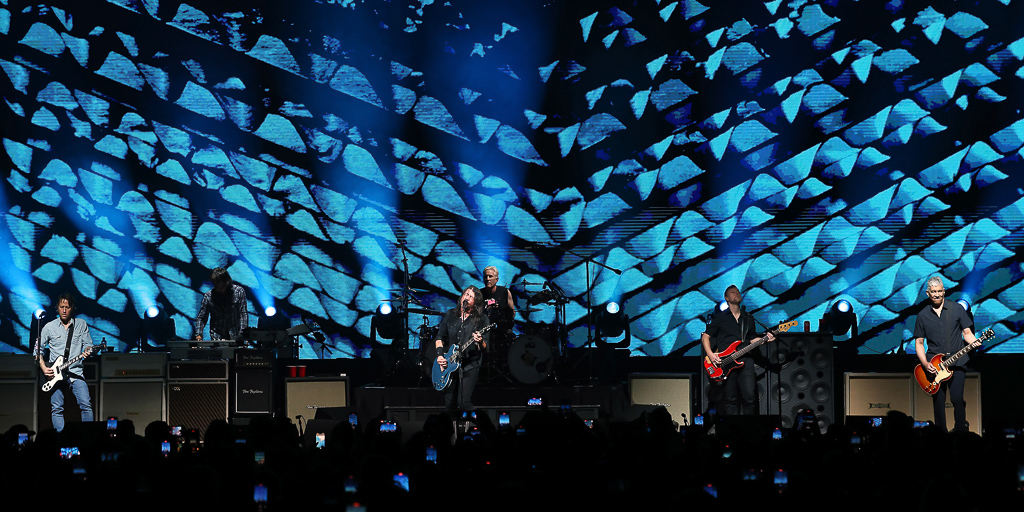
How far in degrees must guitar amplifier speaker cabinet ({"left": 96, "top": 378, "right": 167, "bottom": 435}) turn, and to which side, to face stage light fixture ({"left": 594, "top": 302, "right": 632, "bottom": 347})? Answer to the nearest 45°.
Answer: approximately 90° to its left

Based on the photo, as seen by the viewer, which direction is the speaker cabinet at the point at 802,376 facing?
toward the camera

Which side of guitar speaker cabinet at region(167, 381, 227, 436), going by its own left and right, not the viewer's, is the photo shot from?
front

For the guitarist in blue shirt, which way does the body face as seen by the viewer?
toward the camera

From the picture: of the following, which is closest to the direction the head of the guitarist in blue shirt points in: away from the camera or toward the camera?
toward the camera

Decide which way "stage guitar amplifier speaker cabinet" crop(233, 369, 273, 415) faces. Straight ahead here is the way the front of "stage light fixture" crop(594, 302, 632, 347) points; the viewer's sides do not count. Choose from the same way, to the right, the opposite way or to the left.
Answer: the same way

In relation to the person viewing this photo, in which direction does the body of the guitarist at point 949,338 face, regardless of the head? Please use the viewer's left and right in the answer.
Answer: facing the viewer

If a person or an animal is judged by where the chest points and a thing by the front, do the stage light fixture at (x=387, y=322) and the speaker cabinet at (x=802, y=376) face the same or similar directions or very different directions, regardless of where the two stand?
same or similar directions

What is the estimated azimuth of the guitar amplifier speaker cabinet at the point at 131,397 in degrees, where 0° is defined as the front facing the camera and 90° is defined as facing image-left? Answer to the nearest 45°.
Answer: approximately 0°
